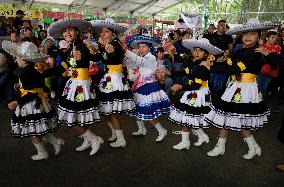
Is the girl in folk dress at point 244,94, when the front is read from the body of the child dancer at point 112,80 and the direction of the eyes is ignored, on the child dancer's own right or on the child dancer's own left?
on the child dancer's own left

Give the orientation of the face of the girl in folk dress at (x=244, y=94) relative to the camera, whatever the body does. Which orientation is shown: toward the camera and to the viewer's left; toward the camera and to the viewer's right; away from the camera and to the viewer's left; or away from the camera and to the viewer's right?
toward the camera and to the viewer's left

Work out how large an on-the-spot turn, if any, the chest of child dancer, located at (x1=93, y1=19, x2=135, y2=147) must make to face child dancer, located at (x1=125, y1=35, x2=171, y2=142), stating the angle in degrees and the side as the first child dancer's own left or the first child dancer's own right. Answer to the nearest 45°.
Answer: approximately 135° to the first child dancer's own left

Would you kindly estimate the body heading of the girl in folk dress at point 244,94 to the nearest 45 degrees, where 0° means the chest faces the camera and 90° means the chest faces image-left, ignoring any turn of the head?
approximately 45°

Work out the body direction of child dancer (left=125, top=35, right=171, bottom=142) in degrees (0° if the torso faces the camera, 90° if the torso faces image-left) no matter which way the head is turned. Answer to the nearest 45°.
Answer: approximately 45°
